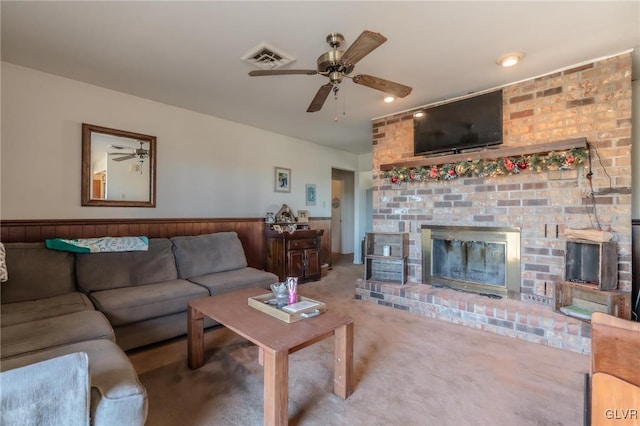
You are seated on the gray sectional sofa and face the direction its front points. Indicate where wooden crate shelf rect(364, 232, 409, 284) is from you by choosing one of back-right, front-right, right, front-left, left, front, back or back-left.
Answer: front-left

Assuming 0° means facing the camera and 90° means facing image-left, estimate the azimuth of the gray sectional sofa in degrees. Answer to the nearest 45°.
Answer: approximately 315°

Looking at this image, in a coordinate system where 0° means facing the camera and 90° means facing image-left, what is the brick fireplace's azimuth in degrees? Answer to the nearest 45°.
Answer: approximately 45°

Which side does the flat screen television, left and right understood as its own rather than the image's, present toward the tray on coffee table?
front

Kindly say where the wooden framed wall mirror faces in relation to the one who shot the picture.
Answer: facing the viewer and to the right of the viewer

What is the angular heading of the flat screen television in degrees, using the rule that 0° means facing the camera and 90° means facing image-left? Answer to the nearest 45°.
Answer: approximately 45°

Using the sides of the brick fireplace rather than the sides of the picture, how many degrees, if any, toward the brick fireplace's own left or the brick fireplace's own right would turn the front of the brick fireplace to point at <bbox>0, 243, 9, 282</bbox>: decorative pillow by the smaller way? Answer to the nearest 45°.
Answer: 0° — it already faces it

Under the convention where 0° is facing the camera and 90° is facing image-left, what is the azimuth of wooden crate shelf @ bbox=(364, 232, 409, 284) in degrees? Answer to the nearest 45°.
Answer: approximately 45°
